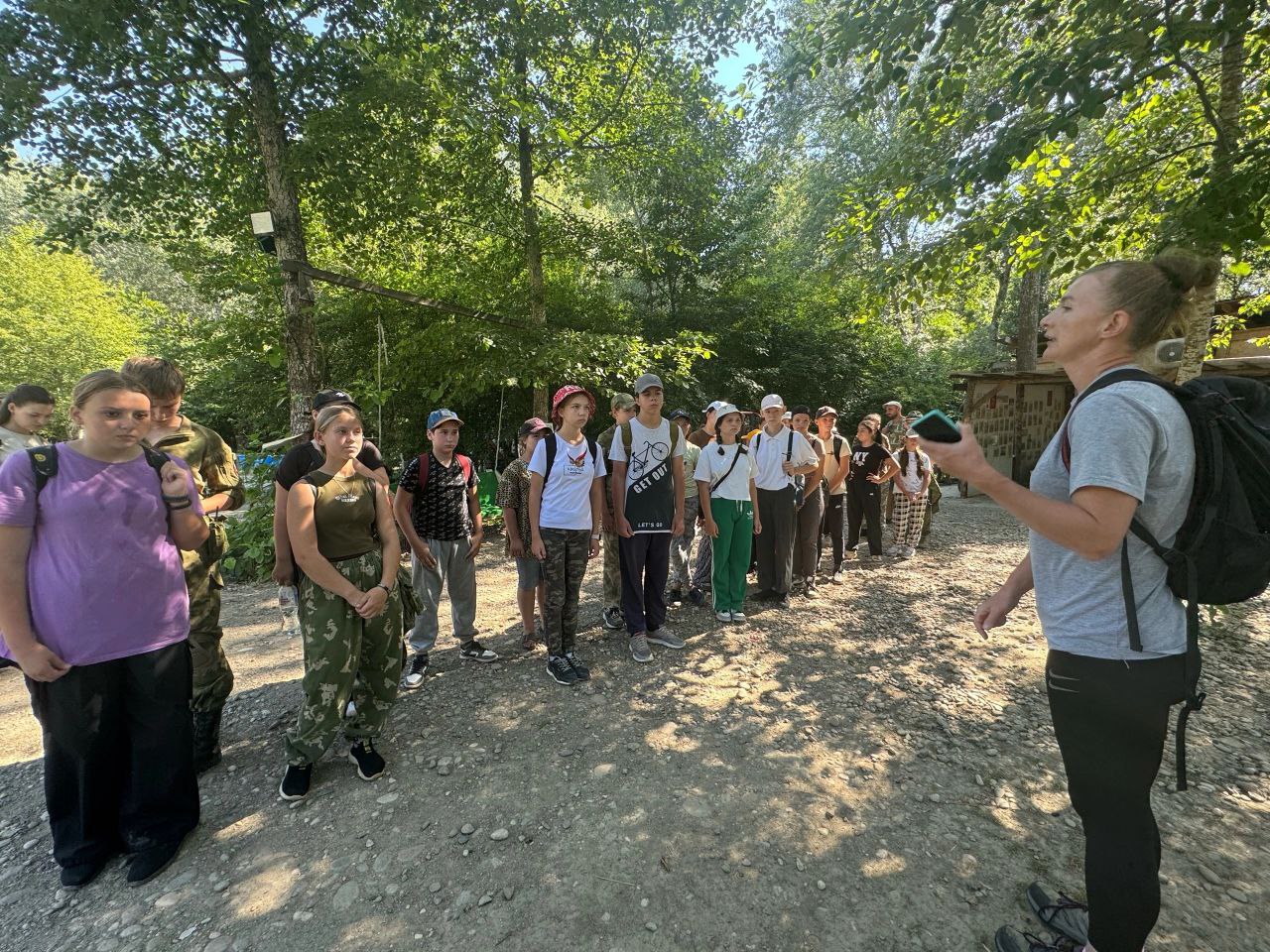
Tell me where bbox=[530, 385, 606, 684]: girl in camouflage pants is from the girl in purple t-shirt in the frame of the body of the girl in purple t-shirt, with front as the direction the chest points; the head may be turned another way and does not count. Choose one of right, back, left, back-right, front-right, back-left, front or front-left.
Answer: left

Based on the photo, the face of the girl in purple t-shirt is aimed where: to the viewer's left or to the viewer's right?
to the viewer's right

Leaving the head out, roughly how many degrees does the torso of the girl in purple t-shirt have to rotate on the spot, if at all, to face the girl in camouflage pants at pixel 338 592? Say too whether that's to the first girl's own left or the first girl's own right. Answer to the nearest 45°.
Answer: approximately 90° to the first girl's own left

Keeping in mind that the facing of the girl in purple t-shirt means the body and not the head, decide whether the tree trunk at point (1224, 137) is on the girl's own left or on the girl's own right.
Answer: on the girl's own left

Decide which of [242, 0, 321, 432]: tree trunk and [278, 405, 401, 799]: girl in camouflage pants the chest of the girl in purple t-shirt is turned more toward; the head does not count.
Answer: the girl in camouflage pants

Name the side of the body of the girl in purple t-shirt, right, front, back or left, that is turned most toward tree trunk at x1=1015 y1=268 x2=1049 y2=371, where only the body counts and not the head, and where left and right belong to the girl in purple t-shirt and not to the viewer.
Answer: left

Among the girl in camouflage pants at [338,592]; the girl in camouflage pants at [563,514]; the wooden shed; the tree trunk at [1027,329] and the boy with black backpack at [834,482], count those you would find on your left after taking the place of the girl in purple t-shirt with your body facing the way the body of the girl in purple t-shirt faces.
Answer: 5

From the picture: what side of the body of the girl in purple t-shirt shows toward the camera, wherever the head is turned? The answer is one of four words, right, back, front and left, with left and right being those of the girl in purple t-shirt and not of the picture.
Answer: front

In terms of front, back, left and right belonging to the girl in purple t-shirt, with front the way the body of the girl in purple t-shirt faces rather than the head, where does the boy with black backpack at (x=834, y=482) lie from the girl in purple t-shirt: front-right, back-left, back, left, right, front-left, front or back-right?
left

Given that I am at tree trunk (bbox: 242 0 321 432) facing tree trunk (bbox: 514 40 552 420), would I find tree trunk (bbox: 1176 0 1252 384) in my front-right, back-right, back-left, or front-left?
front-right
